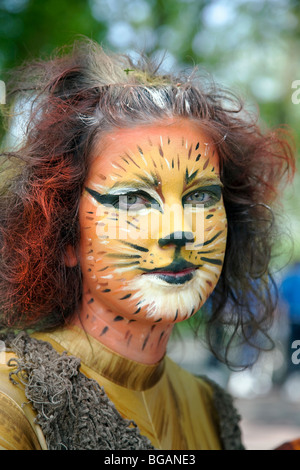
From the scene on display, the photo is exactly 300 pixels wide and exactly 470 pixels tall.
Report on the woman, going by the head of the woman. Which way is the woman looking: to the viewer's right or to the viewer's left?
to the viewer's right

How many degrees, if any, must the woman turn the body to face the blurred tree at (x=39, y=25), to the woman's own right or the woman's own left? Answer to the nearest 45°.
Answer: approximately 135° to the woman's own left

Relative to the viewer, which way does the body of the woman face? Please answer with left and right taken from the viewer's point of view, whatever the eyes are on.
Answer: facing the viewer and to the right of the viewer
